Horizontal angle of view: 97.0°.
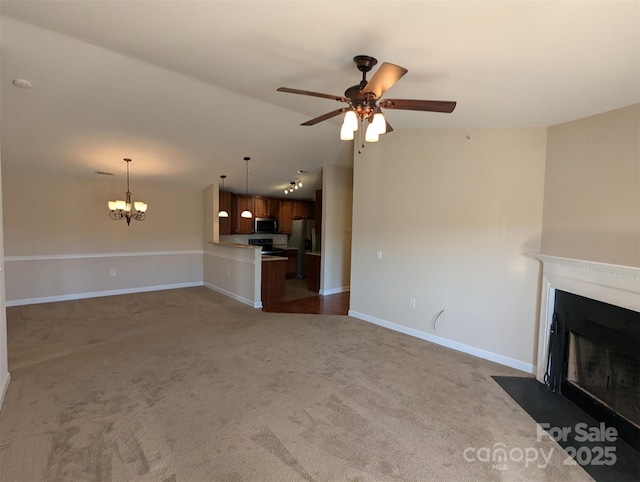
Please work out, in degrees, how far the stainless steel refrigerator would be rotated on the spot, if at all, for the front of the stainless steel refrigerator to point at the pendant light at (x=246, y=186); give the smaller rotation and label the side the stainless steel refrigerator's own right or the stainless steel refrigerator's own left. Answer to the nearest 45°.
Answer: approximately 90° to the stainless steel refrigerator's own right

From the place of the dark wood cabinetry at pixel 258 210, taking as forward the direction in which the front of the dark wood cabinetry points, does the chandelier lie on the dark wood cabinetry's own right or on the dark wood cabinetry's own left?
on the dark wood cabinetry's own right

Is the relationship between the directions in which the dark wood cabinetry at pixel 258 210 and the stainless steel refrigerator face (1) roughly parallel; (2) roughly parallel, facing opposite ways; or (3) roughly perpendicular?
roughly parallel

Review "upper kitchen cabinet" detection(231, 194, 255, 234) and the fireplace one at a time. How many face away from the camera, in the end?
0

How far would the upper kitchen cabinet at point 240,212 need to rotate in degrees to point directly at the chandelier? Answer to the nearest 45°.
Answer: approximately 90° to its right

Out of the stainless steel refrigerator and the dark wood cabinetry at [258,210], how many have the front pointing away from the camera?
0

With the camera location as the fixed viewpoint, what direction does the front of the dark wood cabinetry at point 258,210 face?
facing the viewer and to the right of the viewer

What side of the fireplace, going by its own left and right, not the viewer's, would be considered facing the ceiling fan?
front

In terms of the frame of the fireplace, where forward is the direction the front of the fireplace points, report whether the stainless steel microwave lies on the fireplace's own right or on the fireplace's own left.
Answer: on the fireplace's own right

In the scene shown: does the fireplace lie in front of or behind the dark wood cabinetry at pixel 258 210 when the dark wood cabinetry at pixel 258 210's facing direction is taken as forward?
in front

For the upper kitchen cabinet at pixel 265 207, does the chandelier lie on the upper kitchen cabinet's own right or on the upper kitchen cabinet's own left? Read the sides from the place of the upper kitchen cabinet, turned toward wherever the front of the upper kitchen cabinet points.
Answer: on the upper kitchen cabinet's own right
